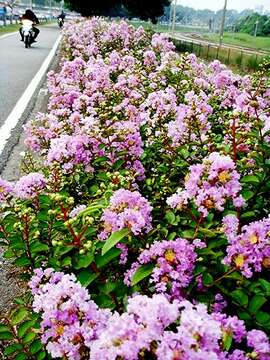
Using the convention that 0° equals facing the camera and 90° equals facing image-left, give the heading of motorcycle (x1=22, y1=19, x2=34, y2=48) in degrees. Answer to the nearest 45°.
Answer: approximately 0°

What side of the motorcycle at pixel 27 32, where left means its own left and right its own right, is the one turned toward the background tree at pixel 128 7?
back

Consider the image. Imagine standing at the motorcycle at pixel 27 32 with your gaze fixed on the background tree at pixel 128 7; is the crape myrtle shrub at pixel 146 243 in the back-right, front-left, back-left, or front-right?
back-right

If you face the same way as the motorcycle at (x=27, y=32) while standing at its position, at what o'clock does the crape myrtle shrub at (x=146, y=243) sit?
The crape myrtle shrub is roughly at 12 o'clock from the motorcycle.

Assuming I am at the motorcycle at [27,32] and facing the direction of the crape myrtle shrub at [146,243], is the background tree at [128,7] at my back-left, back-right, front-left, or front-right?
back-left

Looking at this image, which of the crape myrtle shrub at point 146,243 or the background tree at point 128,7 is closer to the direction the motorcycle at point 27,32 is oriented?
the crape myrtle shrub
